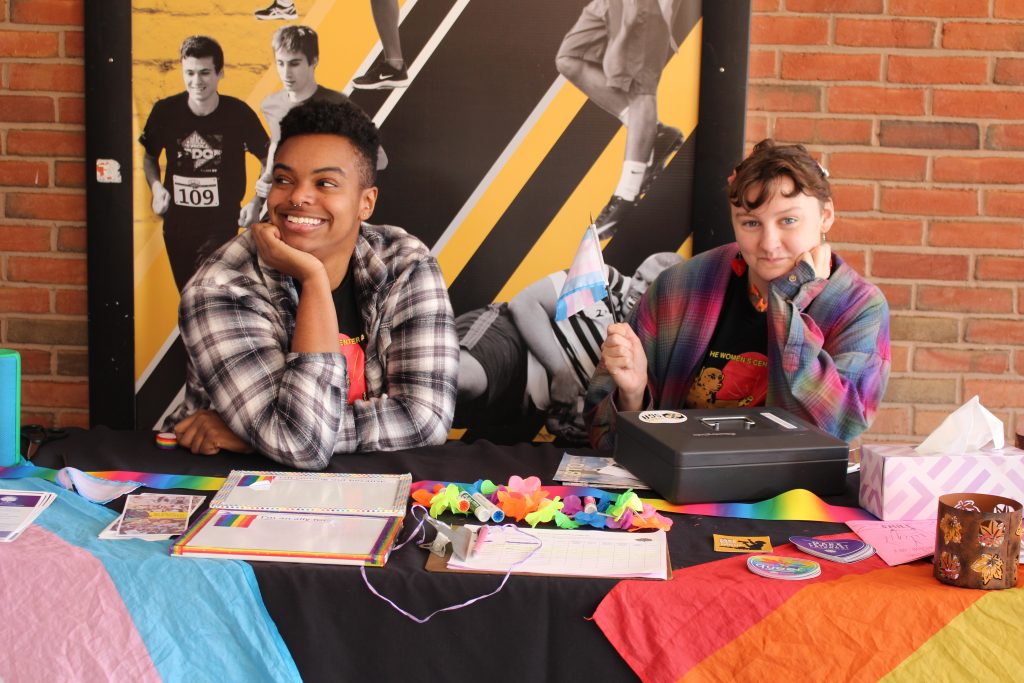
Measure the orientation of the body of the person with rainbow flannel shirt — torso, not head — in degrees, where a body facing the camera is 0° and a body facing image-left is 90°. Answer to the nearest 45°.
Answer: approximately 0°
